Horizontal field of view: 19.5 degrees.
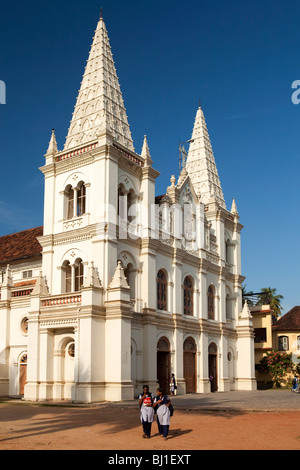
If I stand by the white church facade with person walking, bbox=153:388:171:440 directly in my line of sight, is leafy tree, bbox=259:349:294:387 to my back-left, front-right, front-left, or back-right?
back-left

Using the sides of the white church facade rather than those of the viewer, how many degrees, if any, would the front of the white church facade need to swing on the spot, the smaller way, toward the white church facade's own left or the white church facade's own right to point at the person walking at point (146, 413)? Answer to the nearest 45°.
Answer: approximately 45° to the white church facade's own right

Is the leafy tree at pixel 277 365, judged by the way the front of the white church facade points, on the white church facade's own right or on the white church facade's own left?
on the white church facade's own left

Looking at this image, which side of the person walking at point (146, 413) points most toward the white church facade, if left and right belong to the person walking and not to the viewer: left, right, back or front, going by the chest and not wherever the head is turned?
back

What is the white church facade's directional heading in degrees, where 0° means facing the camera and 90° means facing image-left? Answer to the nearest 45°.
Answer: approximately 315°

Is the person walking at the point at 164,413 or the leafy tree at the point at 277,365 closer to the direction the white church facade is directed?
the person walking

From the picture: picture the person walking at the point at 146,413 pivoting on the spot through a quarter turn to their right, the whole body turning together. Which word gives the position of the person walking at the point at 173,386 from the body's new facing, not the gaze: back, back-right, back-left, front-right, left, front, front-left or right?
right
